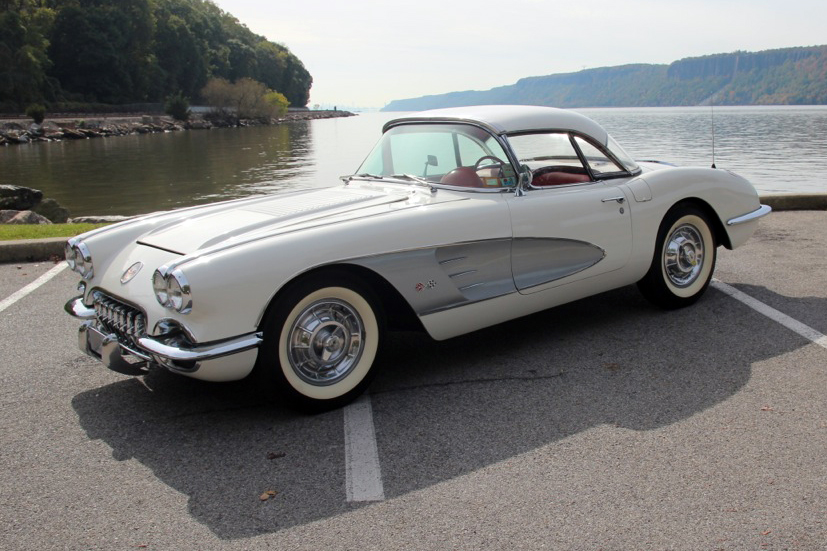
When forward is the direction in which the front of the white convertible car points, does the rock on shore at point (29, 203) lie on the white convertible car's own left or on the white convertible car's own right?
on the white convertible car's own right

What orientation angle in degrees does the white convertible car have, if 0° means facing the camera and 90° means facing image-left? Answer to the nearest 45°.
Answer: approximately 45°
